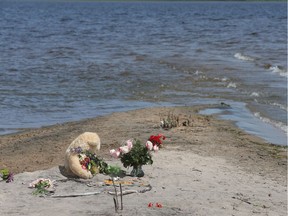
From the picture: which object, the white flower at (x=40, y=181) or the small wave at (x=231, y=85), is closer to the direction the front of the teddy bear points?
the small wave

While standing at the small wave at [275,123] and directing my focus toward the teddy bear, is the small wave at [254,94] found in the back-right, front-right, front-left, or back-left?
back-right
